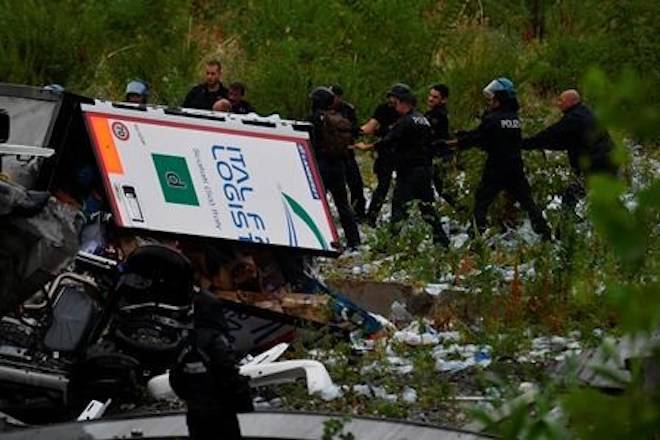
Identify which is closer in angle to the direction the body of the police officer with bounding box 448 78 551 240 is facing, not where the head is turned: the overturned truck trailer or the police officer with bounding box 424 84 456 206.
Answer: the police officer

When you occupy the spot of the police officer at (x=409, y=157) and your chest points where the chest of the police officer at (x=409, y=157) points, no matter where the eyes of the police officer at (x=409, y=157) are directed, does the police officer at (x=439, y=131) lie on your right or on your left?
on your right

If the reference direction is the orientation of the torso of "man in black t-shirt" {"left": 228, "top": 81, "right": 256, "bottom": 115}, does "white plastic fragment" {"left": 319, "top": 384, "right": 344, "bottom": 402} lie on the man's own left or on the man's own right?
on the man's own left

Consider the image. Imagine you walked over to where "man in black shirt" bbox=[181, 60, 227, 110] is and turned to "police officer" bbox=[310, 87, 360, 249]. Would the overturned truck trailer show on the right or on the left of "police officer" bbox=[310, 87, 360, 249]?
right

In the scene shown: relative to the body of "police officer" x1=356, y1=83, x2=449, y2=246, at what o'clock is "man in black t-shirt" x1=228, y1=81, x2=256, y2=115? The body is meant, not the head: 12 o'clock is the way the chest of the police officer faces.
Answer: The man in black t-shirt is roughly at 12 o'clock from the police officer.

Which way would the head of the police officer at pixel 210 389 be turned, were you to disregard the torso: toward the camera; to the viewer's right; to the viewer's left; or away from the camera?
away from the camera

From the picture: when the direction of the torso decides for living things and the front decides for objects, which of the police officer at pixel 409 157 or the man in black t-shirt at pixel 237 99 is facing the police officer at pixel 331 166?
the police officer at pixel 409 157

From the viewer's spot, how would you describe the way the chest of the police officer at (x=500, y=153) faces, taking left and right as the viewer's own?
facing away from the viewer and to the left of the viewer

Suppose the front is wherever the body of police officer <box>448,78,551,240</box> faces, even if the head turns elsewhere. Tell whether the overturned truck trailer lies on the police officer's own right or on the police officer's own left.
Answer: on the police officer's own left

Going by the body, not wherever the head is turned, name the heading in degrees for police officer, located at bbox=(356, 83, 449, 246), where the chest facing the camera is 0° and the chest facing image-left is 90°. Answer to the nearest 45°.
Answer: approximately 135°
